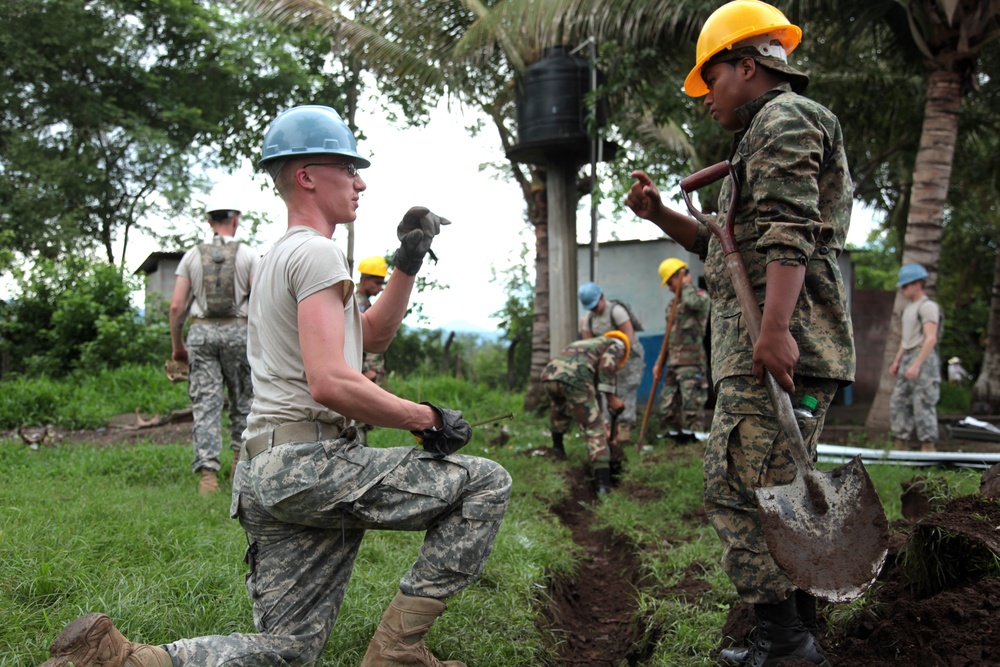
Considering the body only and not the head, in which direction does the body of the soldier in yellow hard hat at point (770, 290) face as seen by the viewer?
to the viewer's left

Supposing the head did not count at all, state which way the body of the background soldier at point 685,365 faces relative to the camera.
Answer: to the viewer's left

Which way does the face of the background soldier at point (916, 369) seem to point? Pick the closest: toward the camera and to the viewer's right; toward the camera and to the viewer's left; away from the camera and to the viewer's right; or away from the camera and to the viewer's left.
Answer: toward the camera and to the viewer's left

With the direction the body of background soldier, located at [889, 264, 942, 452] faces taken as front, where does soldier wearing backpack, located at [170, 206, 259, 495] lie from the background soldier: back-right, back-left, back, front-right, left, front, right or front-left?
front-left

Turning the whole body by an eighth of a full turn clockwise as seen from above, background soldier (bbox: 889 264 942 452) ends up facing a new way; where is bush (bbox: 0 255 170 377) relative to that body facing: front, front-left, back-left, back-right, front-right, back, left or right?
front-left

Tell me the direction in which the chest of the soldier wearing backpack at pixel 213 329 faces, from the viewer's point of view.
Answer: away from the camera

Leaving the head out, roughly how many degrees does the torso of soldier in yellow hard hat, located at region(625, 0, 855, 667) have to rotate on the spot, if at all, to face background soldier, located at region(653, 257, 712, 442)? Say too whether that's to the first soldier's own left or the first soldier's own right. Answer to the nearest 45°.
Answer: approximately 90° to the first soldier's own right

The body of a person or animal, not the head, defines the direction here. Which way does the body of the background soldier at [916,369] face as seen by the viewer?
to the viewer's left

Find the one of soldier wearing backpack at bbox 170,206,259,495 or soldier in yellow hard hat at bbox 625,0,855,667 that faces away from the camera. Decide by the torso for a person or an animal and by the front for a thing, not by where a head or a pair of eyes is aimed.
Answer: the soldier wearing backpack

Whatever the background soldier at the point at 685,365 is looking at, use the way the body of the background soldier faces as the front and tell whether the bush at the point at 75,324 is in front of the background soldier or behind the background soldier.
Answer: in front

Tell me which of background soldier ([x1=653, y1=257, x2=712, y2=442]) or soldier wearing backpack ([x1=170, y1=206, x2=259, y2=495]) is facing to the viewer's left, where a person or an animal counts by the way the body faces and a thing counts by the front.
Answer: the background soldier

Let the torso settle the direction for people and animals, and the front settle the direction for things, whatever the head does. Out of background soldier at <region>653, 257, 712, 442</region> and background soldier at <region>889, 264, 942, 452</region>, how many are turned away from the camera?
0
